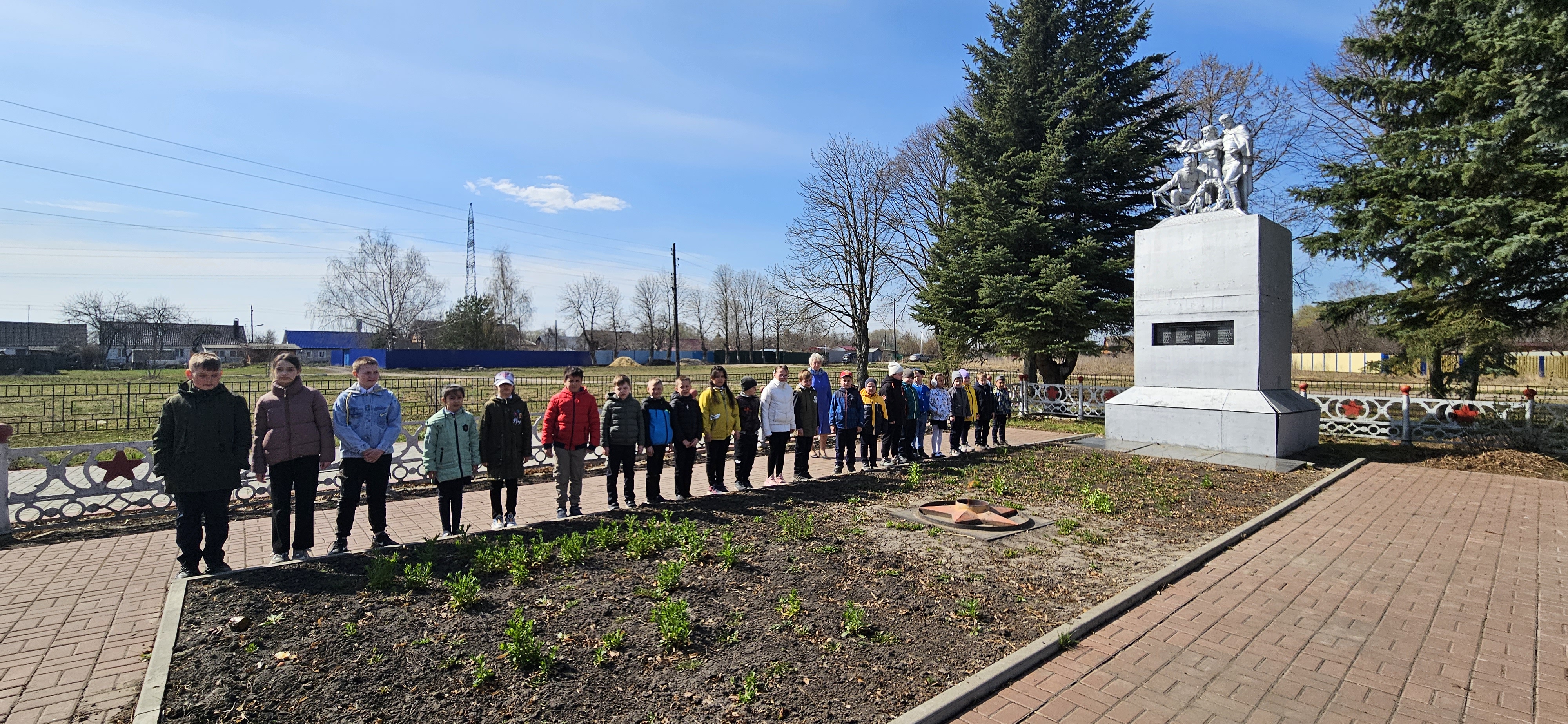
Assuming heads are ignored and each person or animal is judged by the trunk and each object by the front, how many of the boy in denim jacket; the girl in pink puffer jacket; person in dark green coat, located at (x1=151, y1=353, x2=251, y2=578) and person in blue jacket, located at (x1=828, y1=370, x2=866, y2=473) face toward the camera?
4

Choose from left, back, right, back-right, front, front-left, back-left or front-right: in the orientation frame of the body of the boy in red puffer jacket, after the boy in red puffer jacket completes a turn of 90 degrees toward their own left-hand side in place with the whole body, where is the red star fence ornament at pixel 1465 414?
front

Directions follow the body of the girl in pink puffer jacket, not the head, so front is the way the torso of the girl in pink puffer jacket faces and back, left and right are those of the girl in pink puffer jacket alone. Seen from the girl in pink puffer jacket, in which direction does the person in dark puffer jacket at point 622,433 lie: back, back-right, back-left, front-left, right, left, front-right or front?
left

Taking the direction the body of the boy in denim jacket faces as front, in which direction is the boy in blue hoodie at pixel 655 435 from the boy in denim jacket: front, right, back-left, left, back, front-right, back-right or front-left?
left

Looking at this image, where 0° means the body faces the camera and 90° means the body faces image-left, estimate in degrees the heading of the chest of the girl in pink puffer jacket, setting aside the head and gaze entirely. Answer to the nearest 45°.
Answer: approximately 0°

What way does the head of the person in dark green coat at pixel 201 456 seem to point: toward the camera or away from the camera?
toward the camera

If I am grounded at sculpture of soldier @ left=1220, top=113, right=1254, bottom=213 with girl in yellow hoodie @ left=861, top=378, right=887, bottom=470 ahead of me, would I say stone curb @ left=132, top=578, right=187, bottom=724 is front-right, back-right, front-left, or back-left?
front-left

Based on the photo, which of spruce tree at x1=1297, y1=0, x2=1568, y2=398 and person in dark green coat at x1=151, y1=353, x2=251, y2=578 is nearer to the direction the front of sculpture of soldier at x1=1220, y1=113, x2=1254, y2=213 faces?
the person in dark green coat

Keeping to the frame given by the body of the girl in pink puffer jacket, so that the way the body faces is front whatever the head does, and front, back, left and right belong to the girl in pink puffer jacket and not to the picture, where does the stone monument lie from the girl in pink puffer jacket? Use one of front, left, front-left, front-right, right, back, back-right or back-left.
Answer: left

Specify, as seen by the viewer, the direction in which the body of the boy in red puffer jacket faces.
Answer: toward the camera

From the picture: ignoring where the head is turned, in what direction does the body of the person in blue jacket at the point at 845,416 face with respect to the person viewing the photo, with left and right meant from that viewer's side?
facing the viewer
